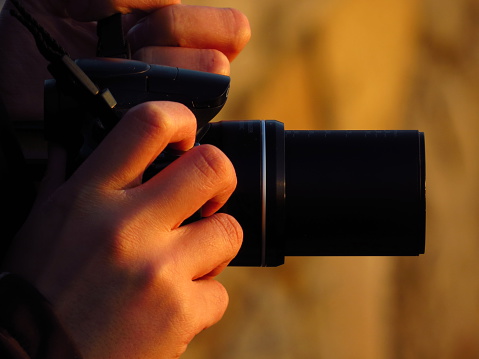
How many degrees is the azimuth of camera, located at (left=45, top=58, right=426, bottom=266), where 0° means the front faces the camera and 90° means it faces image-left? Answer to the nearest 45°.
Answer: approximately 270°
